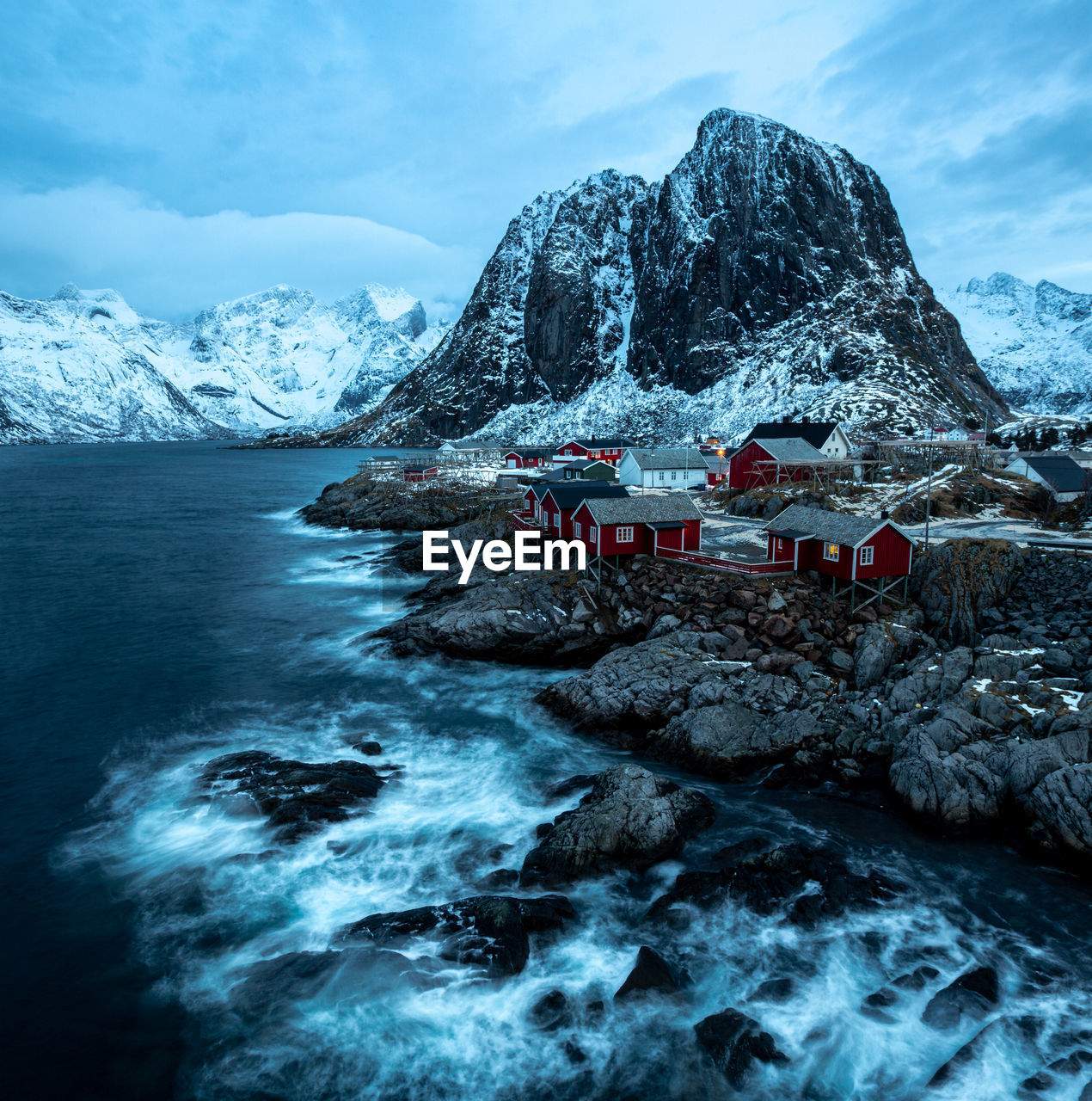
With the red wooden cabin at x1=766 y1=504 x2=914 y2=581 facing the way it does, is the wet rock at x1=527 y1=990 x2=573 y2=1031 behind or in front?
in front

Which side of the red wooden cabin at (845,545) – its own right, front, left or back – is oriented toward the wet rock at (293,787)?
front

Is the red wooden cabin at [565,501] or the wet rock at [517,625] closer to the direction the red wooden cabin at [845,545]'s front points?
the wet rock

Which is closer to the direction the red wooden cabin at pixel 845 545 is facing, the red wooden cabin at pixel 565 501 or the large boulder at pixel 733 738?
the large boulder

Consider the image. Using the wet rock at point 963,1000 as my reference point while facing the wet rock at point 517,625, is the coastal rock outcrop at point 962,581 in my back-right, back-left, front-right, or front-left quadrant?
front-right

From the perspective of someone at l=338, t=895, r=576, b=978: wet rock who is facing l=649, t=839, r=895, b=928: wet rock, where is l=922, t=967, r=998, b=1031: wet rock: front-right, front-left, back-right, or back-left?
front-right

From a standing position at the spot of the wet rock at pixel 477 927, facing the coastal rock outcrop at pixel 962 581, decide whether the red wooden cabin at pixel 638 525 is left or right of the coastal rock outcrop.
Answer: left

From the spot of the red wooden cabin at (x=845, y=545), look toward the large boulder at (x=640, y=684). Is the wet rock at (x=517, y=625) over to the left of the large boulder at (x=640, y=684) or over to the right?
right

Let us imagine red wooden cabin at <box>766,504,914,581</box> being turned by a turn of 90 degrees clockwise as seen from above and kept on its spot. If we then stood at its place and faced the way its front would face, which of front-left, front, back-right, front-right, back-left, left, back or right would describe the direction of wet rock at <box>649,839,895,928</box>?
back-left

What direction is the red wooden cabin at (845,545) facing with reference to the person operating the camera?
facing the viewer and to the left of the viewer

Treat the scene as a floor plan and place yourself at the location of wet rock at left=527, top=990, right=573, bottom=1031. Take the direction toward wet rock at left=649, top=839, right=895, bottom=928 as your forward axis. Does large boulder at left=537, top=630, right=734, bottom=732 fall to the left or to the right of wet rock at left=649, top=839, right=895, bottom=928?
left

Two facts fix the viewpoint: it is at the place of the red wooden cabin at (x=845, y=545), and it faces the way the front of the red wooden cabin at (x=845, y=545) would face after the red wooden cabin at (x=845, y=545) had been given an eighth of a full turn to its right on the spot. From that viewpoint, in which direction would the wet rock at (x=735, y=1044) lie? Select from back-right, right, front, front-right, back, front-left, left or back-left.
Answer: left

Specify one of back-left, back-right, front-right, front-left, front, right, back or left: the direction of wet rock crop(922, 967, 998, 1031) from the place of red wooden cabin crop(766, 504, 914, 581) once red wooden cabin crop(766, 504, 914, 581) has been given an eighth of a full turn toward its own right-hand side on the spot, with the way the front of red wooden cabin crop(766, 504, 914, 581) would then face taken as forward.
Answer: left

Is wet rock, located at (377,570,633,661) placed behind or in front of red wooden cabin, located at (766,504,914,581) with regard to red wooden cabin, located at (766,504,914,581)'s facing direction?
in front

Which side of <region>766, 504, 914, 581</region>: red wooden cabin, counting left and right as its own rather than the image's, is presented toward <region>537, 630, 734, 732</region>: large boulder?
front
